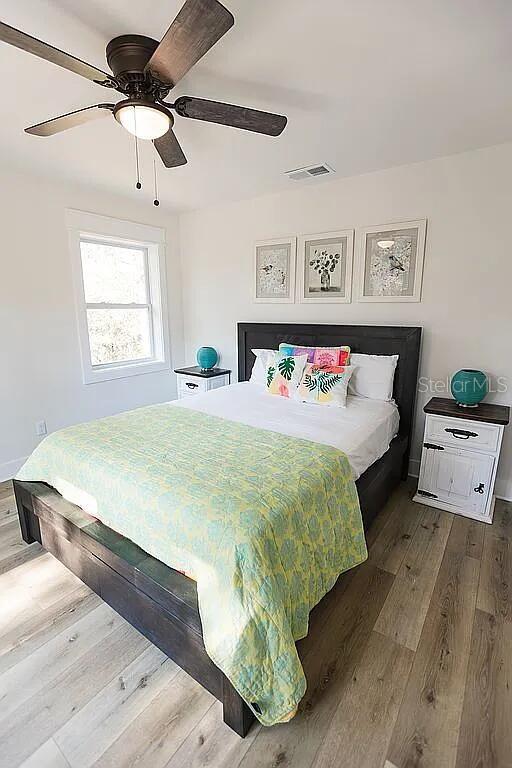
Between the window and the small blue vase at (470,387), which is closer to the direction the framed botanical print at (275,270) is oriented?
the window

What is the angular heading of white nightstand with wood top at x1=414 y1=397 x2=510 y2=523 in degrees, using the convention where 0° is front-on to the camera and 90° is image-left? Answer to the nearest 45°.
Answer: approximately 0°

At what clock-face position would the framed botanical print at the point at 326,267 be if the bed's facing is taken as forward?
The framed botanical print is roughly at 6 o'clock from the bed.

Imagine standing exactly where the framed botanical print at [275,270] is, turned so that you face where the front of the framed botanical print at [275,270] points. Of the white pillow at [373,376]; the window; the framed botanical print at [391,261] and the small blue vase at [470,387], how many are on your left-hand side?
3

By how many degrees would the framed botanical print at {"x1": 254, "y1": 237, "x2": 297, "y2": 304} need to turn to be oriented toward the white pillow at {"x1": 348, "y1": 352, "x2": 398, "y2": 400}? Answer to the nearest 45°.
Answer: approximately 90° to its left

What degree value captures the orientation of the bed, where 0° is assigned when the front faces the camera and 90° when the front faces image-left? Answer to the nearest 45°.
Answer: approximately 45°

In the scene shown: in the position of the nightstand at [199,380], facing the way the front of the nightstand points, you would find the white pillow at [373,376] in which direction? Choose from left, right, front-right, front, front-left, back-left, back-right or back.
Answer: left

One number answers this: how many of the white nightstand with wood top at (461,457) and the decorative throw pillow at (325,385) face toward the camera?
2

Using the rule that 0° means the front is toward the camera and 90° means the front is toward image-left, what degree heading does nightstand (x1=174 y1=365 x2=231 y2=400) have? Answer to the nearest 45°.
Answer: approximately 45°

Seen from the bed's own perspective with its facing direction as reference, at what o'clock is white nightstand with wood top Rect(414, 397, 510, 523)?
The white nightstand with wood top is roughly at 7 o'clock from the bed.
